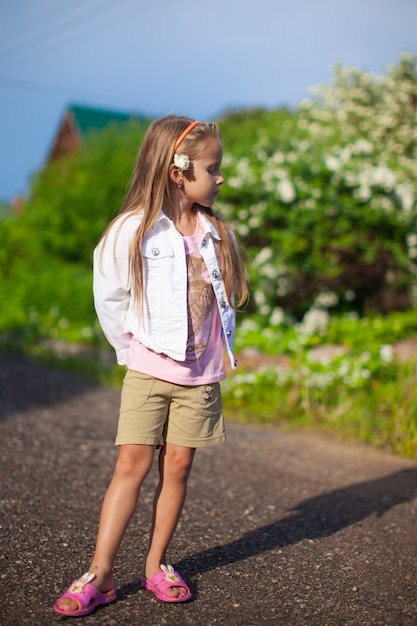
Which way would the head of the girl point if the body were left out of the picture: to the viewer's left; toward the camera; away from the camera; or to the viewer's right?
to the viewer's right

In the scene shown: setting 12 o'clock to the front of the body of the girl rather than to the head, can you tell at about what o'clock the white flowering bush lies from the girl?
The white flowering bush is roughly at 8 o'clock from the girl.

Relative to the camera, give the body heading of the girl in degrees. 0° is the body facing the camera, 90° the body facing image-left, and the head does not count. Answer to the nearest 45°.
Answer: approximately 315°
